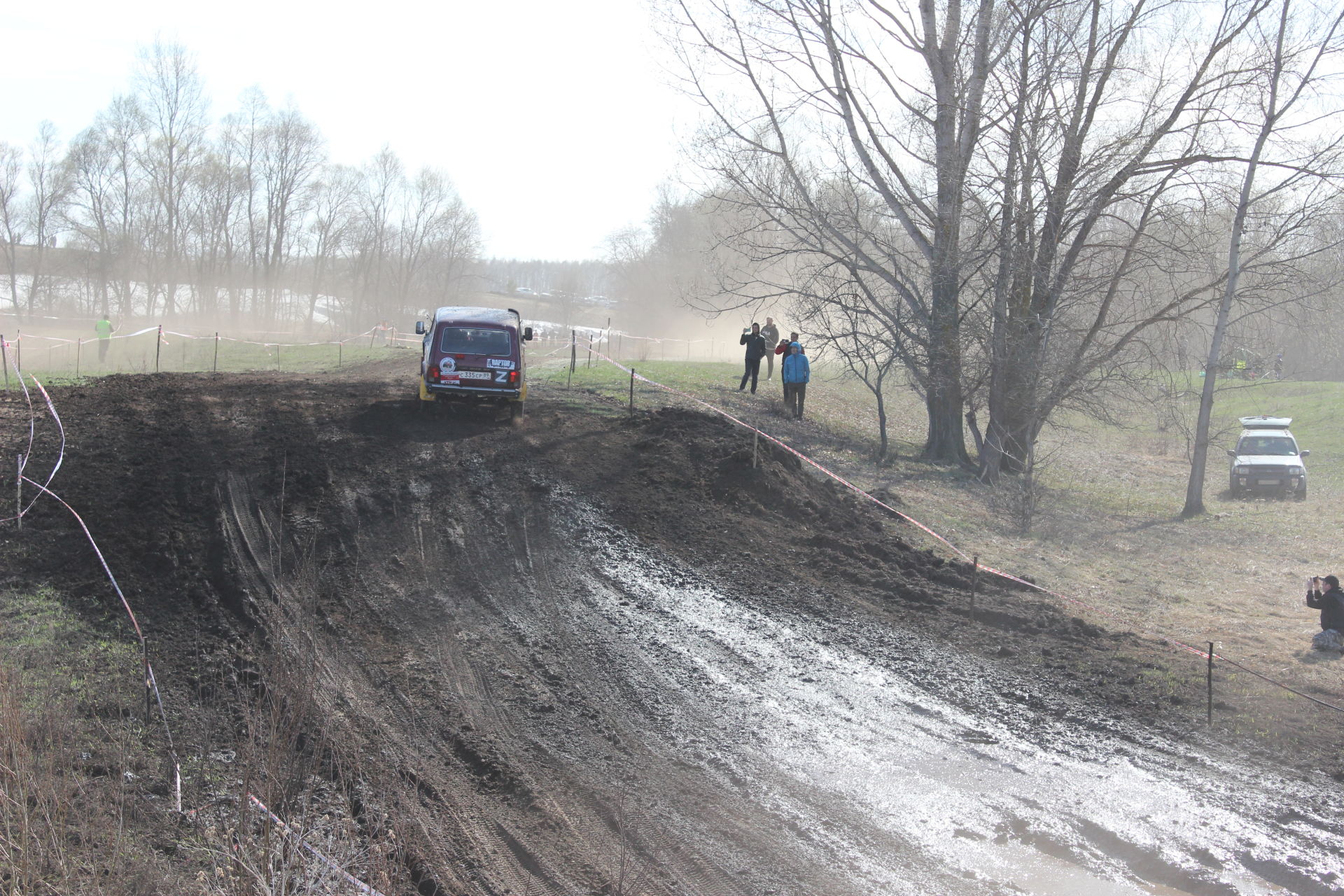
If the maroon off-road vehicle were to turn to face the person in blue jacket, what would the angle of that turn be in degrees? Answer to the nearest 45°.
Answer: approximately 45° to its right

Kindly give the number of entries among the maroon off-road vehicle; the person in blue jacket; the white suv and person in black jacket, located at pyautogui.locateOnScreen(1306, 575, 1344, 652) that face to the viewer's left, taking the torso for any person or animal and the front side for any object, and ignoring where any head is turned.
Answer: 1

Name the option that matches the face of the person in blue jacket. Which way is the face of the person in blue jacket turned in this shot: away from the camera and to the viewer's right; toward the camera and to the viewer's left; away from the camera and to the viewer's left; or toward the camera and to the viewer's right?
toward the camera and to the viewer's left

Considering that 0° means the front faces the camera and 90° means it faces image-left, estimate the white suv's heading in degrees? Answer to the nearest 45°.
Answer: approximately 0°

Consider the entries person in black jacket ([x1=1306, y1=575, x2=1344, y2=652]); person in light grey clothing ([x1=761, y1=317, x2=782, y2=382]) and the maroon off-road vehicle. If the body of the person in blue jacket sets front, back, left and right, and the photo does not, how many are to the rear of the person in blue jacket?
1

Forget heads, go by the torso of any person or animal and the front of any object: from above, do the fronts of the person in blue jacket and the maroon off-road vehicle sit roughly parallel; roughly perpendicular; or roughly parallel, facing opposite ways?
roughly parallel, facing opposite ways

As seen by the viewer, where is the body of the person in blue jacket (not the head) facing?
toward the camera

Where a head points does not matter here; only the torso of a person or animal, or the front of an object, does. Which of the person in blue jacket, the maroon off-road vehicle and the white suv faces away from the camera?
the maroon off-road vehicle

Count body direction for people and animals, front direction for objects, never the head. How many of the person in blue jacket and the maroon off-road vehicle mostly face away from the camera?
1

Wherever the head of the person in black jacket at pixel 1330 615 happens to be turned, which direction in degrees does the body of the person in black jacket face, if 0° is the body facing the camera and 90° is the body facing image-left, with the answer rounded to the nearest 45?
approximately 90°

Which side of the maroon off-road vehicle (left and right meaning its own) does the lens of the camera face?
back

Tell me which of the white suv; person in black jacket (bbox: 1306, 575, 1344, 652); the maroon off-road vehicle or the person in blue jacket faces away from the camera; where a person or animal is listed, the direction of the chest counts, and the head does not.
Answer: the maroon off-road vehicle

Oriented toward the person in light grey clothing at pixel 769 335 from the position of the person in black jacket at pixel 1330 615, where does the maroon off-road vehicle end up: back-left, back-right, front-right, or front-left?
front-left

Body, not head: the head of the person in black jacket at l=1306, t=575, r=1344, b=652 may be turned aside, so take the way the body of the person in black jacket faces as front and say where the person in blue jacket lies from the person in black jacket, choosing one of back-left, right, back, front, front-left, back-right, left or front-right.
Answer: front-right

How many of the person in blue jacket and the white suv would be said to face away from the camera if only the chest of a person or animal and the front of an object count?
0

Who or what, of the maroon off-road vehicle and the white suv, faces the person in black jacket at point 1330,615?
the white suv

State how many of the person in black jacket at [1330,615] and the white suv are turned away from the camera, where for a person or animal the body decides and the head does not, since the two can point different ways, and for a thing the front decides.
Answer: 0
